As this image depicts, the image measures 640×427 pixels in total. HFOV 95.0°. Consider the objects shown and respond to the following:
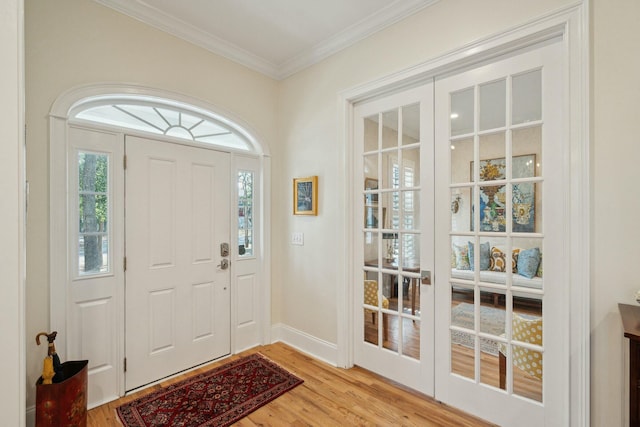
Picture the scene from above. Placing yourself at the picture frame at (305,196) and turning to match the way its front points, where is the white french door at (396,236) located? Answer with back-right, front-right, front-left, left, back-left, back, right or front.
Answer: left

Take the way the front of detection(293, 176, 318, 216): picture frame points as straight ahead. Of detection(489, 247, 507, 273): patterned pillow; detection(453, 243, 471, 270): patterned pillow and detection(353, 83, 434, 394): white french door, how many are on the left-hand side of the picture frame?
3

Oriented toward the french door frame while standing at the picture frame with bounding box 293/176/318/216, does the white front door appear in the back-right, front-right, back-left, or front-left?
back-right

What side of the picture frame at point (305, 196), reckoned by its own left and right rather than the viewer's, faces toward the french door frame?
left

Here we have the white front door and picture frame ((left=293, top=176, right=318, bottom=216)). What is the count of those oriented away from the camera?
0

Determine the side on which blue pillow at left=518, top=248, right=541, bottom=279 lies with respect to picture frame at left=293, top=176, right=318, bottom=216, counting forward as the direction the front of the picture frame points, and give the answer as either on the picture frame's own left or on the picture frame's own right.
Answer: on the picture frame's own left

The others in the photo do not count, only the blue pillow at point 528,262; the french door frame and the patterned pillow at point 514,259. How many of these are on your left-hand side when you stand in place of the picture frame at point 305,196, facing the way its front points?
3

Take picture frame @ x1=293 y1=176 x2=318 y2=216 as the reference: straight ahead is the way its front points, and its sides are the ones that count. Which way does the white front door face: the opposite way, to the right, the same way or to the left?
to the left

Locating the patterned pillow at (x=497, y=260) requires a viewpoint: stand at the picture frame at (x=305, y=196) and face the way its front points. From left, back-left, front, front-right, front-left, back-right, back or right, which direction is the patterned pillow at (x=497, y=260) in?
back

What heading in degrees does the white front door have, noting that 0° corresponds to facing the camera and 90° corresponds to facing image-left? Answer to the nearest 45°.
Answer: approximately 315°

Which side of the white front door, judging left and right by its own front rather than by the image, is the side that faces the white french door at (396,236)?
front
